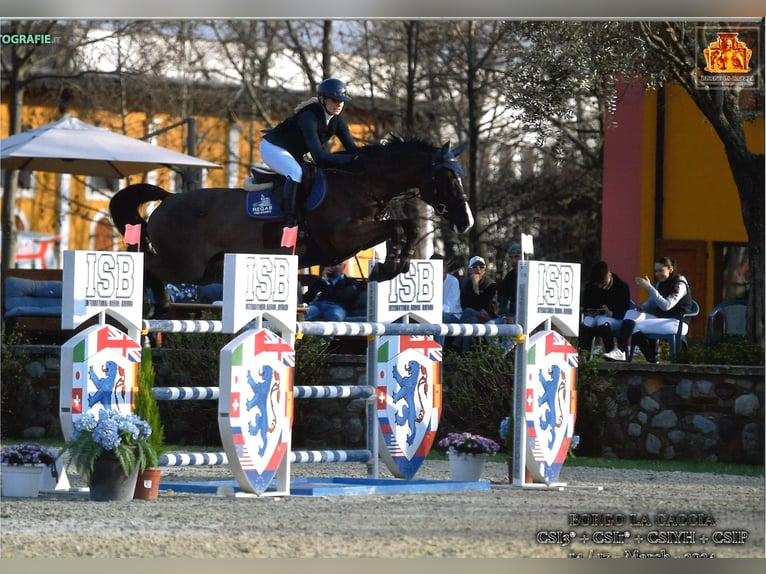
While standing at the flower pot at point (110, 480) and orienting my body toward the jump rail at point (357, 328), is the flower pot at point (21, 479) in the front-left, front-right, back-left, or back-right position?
back-left

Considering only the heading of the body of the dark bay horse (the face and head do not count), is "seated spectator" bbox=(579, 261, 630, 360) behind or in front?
in front

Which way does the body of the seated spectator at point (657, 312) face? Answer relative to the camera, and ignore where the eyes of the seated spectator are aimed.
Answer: to the viewer's left

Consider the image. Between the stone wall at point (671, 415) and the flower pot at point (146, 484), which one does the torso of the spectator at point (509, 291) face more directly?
the flower pot

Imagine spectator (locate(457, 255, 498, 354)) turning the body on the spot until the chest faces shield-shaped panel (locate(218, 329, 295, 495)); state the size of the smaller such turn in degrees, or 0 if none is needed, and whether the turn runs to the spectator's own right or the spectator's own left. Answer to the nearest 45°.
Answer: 0° — they already face it

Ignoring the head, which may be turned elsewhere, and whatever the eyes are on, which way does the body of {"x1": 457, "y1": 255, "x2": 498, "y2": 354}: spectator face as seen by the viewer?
toward the camera

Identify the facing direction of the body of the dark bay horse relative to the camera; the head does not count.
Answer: to the viewer's right

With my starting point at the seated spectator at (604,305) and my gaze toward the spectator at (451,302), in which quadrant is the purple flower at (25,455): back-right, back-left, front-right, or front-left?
front-left

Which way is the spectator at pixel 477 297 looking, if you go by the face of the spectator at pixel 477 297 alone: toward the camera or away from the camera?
toward the camera

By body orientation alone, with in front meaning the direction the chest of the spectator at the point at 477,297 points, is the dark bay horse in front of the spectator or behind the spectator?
in front

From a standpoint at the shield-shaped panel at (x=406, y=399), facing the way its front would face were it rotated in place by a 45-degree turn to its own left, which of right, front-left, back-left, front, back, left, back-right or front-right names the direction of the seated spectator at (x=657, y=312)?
left

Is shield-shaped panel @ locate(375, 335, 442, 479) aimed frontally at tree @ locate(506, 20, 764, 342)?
no

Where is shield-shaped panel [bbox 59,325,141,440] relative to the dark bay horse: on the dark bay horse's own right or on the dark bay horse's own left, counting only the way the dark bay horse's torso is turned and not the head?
on the dark bay horse's own right

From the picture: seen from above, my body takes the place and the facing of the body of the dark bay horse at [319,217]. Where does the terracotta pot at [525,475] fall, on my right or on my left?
on my right

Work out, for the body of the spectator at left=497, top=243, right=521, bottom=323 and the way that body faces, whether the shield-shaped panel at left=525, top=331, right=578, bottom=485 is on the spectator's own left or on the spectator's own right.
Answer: on the spectator's own left

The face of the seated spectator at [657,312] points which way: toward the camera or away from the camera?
toward the camera

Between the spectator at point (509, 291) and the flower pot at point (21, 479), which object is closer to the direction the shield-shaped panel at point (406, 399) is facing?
the flower pot

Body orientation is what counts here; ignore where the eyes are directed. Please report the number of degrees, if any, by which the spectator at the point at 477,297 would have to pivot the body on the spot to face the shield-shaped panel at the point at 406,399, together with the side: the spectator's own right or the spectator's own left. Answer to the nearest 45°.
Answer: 0° — they already face it
